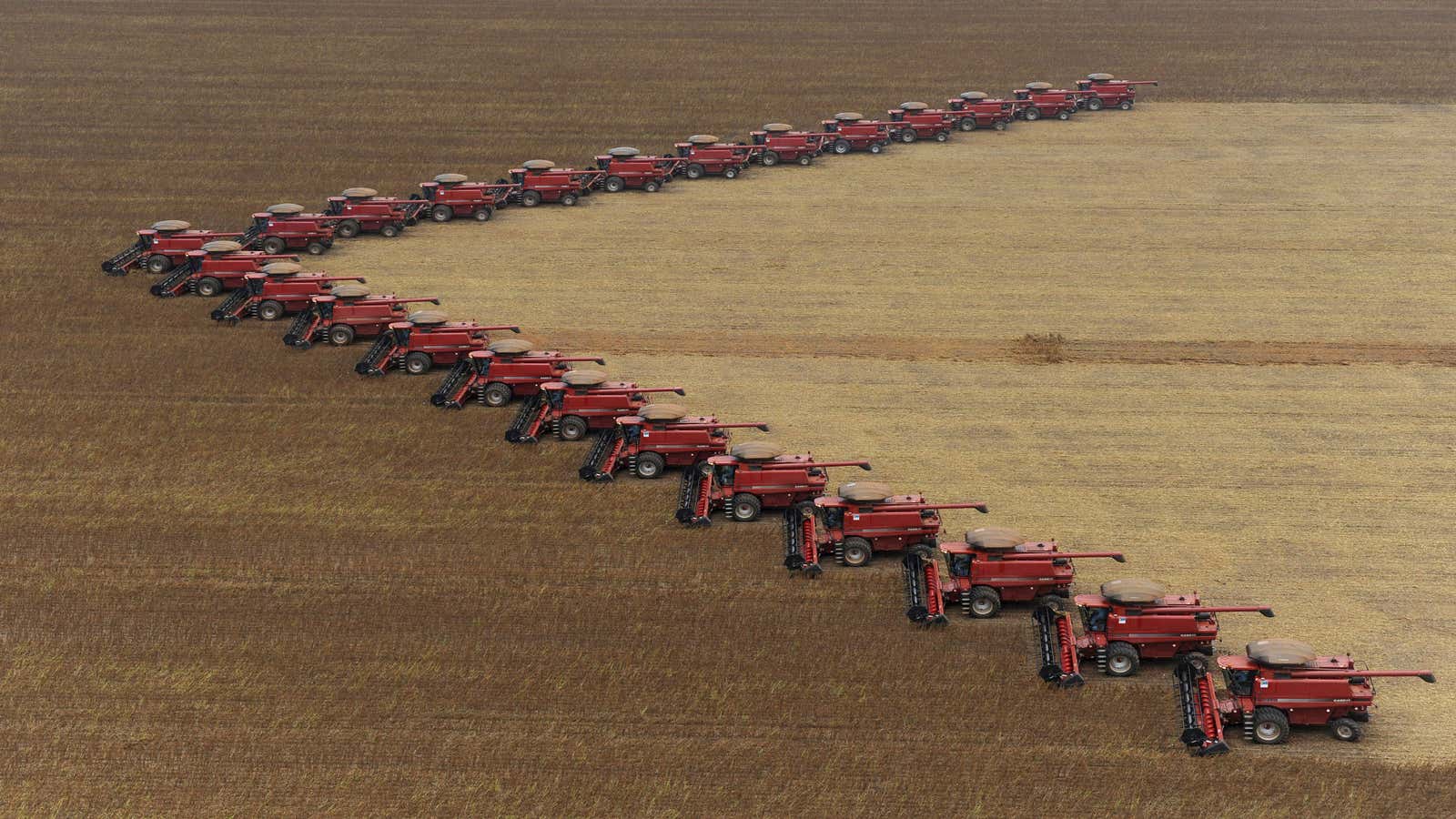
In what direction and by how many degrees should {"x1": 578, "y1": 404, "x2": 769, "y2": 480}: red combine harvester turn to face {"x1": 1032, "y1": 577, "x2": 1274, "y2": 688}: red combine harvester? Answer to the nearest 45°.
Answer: approximately 135° to its left

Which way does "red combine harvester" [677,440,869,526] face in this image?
to the viewer's left

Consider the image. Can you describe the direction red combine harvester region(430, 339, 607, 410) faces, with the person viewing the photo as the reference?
facing to the left of the viewer

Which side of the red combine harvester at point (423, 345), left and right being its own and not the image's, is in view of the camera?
left

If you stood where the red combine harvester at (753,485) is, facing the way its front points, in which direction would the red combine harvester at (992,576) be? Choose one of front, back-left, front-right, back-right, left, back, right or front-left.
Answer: back-left

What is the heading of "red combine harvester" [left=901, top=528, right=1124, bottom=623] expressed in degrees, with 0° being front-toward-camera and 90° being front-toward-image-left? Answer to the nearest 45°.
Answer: approximately 90°

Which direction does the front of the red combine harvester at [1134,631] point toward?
to the viewer's left

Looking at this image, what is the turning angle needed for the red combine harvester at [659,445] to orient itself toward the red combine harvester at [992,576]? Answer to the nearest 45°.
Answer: approximately 135° to its left

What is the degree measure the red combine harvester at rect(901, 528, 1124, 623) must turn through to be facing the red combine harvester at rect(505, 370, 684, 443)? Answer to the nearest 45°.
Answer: approximately 45° to its right

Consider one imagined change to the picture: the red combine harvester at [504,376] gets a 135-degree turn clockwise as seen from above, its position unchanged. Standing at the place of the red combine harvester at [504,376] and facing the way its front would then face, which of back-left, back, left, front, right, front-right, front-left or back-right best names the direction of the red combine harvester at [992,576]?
right

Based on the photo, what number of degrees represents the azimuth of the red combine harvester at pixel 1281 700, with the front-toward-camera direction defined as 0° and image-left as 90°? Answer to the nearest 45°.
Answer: approximately 90°

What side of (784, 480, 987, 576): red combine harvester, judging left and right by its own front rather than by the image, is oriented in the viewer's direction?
left

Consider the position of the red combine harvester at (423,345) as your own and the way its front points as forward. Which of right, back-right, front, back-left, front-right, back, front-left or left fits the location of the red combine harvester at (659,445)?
back-left

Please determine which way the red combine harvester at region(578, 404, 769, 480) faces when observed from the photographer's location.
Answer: facing to the left of the viewer

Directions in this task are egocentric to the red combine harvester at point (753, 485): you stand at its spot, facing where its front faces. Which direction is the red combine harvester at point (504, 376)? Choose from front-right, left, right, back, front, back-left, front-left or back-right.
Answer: front-right
